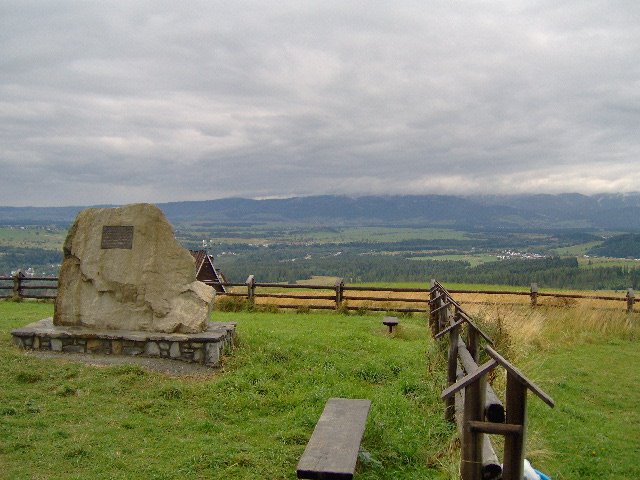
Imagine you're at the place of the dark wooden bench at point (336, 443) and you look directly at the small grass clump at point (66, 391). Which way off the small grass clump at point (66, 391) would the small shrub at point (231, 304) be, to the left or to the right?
right

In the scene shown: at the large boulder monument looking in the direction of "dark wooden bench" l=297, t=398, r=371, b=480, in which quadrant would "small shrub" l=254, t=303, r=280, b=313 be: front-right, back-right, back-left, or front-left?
back-left

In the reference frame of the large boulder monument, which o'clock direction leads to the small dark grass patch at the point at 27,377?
The small dark grass patch is roughly at 1 o'clock from the large boulder monument.

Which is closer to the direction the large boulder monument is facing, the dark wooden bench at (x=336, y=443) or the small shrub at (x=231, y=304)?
the dark wooden bench

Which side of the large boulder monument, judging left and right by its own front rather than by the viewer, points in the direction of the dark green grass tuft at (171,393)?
front

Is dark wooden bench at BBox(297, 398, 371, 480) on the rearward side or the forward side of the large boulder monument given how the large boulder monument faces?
on the forward side

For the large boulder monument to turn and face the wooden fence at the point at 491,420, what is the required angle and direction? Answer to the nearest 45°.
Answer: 0° — it already faces it

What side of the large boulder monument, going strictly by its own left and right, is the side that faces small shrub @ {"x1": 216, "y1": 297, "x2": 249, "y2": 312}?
back

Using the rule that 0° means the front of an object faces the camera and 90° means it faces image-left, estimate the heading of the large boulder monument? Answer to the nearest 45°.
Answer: approximately 0°
